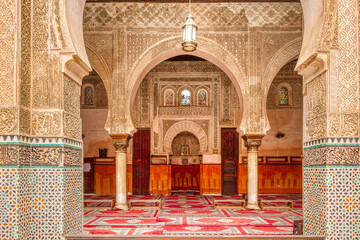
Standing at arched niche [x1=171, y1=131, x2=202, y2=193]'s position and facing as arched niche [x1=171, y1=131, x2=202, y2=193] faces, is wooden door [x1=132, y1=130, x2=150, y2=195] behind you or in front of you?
in front

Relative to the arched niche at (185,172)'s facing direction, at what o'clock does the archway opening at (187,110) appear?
The archway opening is roughly at 12 o'clock from the arched niche.

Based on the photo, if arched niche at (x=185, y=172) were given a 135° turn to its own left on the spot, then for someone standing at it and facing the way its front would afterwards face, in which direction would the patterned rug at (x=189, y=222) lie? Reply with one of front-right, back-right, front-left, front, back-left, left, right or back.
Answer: back-right

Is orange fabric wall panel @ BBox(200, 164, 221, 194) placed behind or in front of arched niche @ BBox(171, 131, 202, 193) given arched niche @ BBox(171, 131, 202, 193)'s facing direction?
in front

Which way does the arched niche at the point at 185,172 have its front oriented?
toward the camera

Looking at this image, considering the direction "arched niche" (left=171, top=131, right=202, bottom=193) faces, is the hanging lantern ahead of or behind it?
ahead
